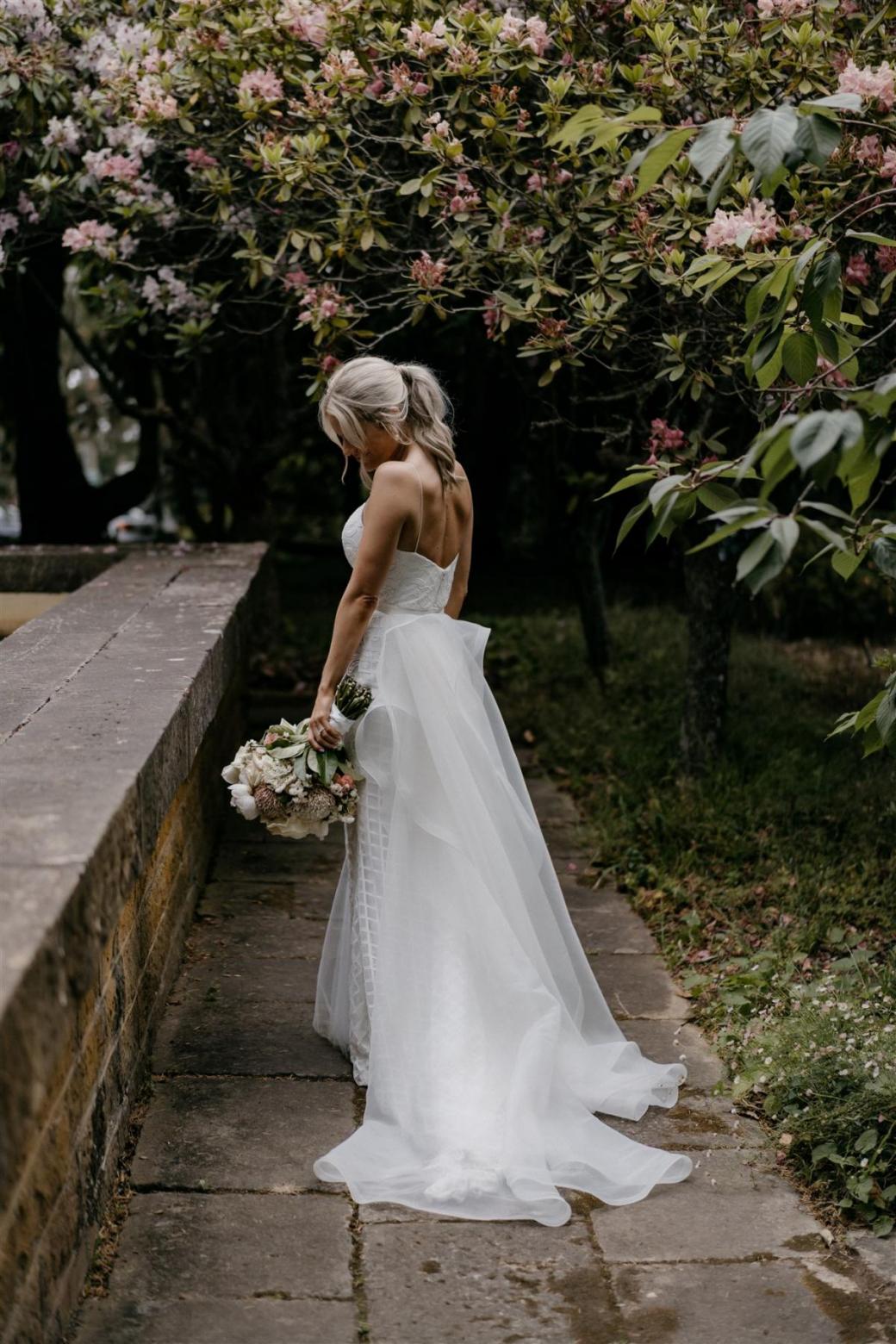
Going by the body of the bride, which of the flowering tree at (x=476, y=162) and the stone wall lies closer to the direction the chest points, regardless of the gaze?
the flowering tree

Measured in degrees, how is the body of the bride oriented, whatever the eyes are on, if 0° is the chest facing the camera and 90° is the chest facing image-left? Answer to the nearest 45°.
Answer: approximately 135°
